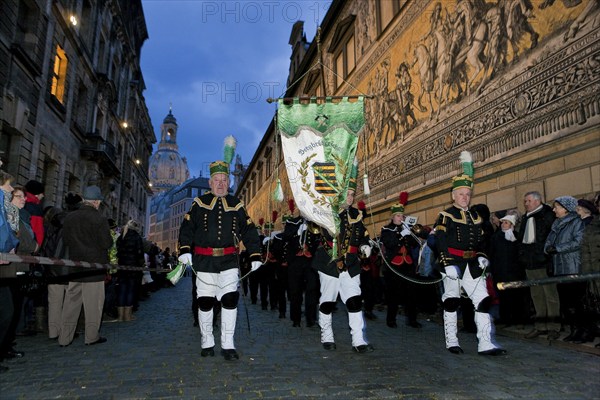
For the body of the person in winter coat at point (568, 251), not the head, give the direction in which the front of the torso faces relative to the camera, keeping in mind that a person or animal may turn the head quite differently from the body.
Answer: to the viewer's left

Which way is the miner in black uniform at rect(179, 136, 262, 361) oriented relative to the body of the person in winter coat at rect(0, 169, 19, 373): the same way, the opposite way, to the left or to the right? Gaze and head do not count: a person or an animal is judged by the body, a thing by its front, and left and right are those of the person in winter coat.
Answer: to the right

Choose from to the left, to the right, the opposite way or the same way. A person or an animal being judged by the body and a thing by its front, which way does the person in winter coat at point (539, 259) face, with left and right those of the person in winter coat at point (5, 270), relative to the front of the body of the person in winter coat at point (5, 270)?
the opposite way

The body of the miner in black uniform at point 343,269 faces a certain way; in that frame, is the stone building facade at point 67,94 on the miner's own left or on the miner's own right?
on the miner's own right

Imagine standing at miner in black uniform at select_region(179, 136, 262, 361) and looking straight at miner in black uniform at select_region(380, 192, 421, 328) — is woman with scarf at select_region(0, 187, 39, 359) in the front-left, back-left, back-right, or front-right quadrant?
back-left

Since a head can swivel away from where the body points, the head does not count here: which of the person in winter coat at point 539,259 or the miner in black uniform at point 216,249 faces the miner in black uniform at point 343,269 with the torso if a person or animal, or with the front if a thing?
the person in winter coat

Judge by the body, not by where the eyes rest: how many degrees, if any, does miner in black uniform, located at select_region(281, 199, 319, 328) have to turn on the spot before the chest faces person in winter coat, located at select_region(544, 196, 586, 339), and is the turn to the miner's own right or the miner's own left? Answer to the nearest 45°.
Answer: approximately 45° to the miner's own left

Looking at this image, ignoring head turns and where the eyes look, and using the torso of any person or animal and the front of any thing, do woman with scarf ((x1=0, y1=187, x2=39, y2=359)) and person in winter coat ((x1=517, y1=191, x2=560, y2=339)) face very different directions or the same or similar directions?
very different directions

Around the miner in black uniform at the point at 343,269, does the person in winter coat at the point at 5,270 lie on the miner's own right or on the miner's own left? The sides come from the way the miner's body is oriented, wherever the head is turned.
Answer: on the miner's own right

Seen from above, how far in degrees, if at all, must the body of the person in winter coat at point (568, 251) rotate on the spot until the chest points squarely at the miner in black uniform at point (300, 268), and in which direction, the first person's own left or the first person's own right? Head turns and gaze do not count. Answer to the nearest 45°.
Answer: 0° — they already face them

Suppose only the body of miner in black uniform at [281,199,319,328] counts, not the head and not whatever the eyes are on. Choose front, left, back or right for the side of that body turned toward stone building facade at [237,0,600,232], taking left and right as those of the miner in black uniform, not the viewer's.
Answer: left
